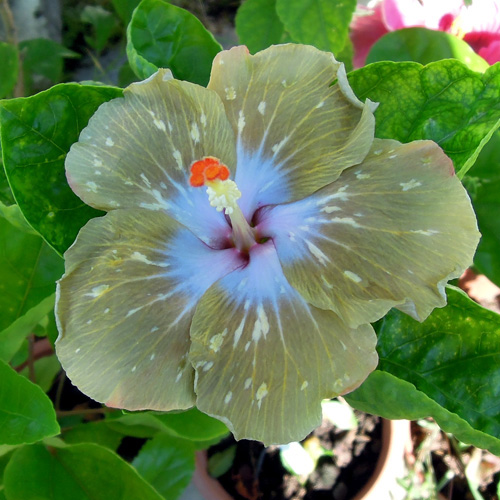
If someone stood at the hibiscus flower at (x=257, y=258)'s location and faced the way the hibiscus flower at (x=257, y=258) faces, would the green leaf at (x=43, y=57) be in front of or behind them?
behind

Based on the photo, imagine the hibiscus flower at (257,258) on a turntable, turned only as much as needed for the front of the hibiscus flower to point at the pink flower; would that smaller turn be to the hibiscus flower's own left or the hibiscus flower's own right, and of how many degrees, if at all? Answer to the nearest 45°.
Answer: approximately 135° to the hibiscus flower's own left

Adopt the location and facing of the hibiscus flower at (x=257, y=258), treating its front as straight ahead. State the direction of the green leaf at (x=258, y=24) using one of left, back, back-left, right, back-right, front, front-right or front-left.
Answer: back

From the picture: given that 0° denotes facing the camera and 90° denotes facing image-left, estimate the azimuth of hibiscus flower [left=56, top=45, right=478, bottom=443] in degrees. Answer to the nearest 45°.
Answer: approximately 0°
